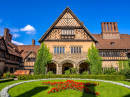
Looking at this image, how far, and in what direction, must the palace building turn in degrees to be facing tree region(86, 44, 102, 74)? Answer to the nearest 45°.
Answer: approximately 90° to its left

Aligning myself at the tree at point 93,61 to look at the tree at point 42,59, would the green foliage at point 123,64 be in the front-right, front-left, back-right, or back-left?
back-right

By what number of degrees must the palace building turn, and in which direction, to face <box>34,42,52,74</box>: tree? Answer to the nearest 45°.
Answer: approximately 90° to its right

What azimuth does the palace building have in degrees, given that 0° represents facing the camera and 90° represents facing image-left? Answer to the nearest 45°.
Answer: approximately 0°

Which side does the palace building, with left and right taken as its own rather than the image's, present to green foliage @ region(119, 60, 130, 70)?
left
